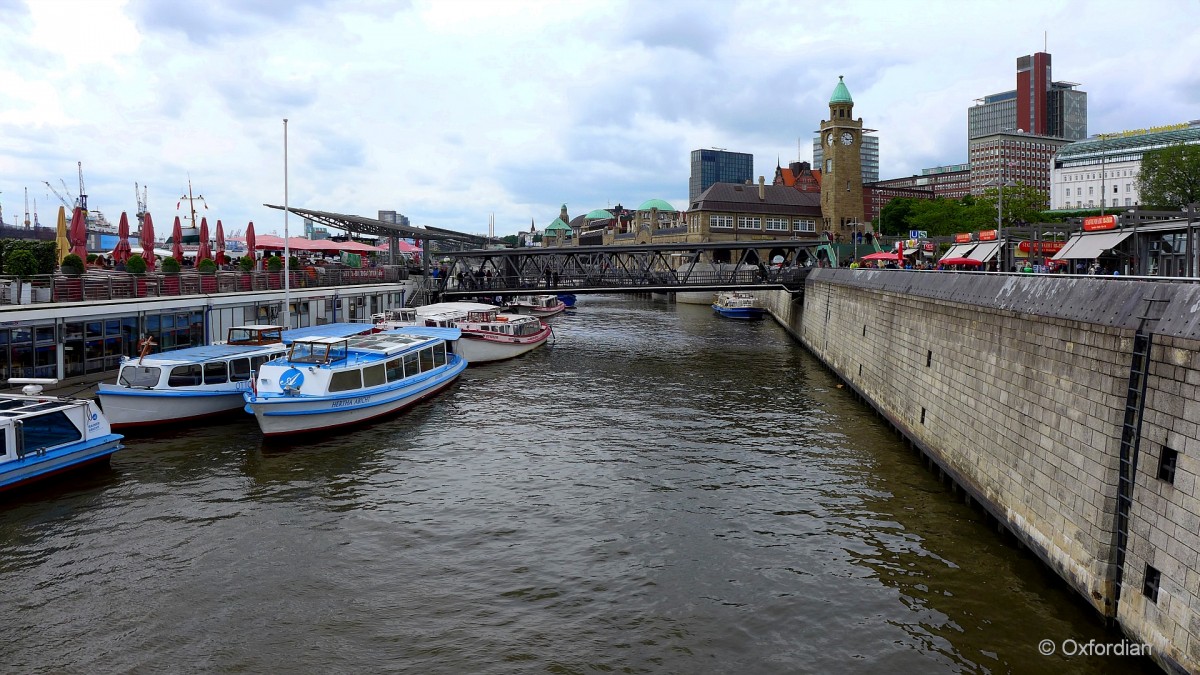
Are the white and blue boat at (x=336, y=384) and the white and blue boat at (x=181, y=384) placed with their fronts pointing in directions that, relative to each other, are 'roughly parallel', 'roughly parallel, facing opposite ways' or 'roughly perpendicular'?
roughly parallel
